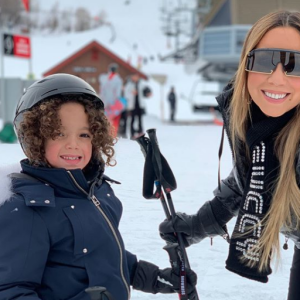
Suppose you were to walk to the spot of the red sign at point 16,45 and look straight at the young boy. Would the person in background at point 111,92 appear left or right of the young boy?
left

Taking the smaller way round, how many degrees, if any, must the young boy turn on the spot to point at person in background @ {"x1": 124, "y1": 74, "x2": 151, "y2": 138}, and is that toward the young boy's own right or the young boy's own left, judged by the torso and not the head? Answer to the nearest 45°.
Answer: approximately 135° to the young boy's own left

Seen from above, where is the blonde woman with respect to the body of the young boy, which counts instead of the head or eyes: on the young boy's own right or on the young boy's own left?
on the young boy's own left

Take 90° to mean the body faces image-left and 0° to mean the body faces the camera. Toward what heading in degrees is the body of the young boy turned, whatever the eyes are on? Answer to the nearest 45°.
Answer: approximately 315°

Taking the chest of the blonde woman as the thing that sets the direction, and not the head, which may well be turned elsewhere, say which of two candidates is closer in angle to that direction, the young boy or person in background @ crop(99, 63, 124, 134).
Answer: the young boy

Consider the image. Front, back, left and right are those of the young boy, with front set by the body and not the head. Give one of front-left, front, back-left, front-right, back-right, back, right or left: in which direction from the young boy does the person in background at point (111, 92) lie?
back-left

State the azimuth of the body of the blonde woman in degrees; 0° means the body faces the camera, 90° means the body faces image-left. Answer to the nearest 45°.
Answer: approximately 0°

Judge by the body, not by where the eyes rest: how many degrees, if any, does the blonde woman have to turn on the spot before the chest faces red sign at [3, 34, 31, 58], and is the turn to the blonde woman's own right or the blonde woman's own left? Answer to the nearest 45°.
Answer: approximately 135° to the blonde woman's own right
